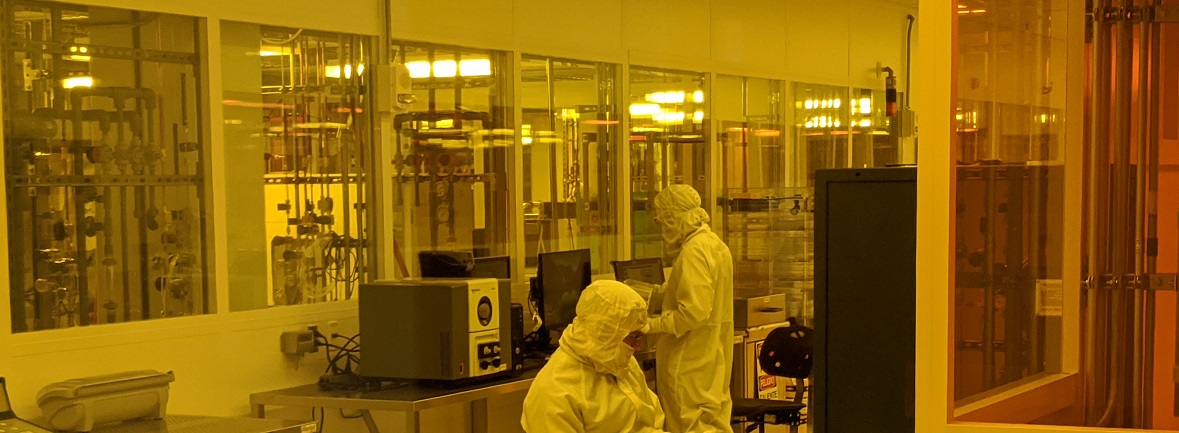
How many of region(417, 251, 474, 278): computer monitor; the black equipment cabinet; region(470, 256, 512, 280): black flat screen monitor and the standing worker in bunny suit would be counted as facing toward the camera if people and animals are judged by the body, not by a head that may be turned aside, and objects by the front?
3

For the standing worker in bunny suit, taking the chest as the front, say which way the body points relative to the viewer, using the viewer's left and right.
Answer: facing to the left of the viewer

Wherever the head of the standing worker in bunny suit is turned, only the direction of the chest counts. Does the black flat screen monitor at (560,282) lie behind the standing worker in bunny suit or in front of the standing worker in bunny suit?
in front

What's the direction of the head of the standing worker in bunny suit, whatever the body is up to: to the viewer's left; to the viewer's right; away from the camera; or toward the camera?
to the viewer's left

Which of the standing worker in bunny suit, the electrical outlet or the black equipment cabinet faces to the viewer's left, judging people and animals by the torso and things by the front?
the standing worker in bunny suit

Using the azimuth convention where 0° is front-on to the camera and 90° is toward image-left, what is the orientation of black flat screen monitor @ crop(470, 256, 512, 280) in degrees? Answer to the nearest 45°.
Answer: approximately 0°

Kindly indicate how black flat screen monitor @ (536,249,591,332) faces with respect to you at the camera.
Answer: facing the viewer and to the right of the viewer

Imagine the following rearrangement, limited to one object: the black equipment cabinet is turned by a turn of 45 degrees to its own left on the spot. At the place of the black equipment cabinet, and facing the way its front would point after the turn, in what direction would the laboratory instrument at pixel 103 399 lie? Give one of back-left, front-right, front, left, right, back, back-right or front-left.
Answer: back-right

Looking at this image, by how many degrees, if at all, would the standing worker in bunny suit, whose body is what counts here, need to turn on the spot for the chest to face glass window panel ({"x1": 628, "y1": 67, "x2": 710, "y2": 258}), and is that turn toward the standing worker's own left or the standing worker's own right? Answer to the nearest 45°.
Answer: approximately 90° to the standing worker's own right
